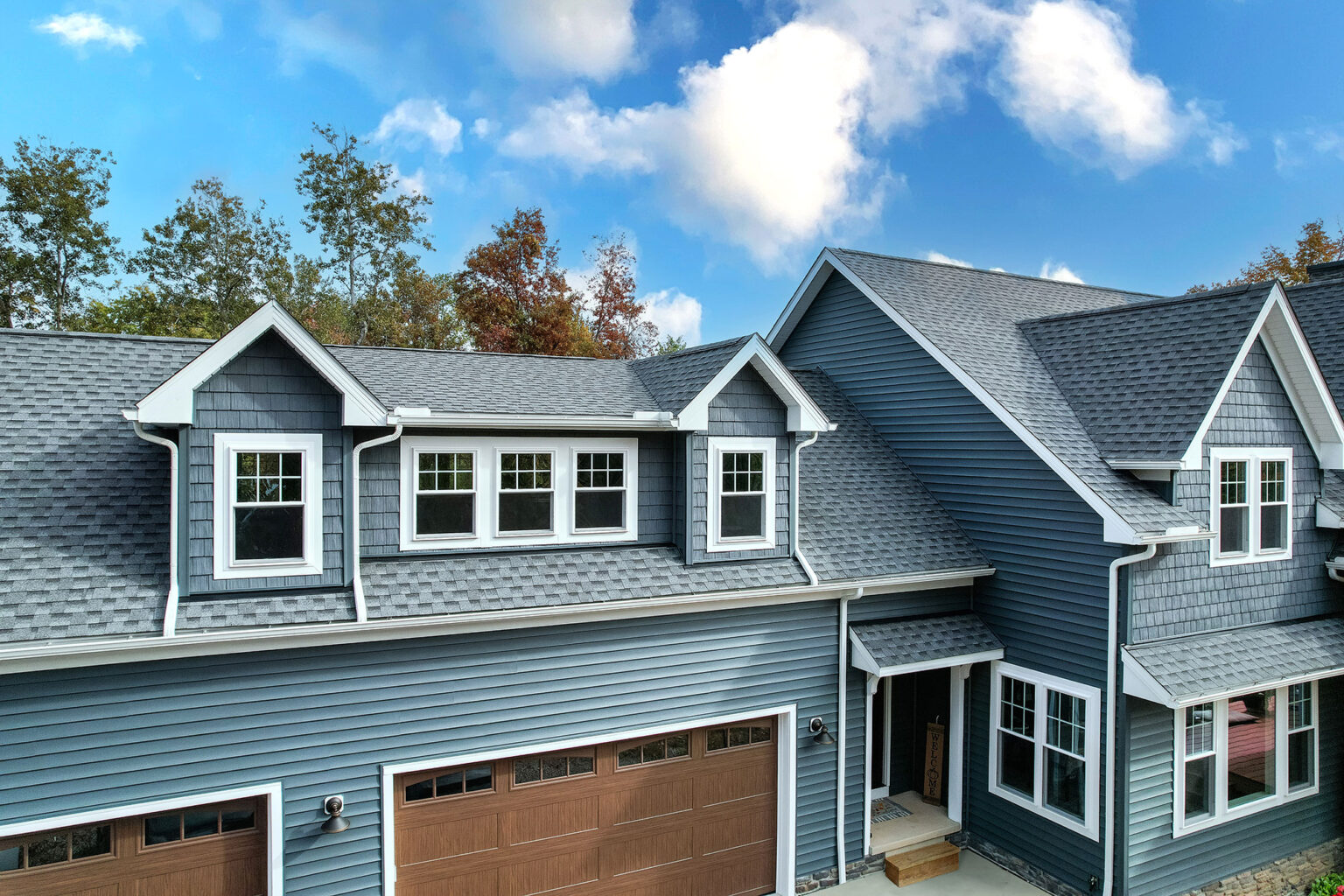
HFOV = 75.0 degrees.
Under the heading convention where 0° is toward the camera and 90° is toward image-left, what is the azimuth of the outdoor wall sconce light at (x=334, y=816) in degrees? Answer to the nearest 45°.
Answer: approximately 0°

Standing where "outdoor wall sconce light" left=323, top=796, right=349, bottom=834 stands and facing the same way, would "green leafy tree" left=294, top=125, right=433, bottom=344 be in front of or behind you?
behind

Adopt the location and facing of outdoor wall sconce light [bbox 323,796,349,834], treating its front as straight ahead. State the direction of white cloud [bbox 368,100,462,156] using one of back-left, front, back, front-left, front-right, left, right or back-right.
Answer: back

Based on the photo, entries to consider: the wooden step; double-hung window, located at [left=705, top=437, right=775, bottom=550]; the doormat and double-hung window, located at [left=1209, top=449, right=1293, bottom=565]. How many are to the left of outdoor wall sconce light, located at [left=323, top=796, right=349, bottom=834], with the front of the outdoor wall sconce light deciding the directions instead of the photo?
4

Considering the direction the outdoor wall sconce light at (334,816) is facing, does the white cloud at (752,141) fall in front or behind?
behind

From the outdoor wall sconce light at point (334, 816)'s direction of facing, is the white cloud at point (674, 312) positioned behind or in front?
behind

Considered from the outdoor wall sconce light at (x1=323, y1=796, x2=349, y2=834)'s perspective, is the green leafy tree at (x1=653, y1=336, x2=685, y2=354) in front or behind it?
behind

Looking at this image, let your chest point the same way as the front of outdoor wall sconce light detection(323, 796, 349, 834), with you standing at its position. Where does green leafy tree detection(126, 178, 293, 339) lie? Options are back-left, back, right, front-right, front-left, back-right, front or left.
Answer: back

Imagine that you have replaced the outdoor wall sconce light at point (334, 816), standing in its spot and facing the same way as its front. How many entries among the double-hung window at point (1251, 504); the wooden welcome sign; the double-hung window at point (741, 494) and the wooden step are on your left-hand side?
4

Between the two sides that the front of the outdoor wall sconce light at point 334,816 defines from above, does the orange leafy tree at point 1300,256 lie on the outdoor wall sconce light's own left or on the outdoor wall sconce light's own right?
on the outdoor wall sconce light's own left

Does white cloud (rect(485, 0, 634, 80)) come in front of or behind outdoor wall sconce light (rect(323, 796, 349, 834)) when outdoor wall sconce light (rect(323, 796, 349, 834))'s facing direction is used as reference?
behind

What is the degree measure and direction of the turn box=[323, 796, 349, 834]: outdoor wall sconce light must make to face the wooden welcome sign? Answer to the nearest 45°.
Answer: approximately 90° to its left
